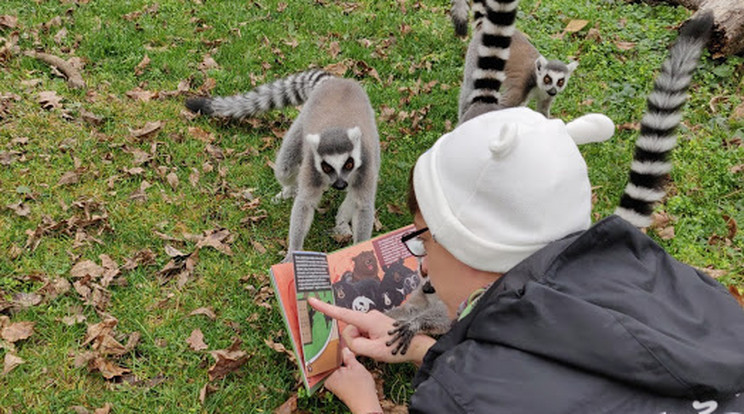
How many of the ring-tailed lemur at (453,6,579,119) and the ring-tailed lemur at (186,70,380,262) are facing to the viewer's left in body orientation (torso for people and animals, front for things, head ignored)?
0

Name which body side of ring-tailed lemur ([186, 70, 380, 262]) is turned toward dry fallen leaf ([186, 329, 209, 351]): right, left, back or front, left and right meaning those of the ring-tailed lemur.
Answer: front

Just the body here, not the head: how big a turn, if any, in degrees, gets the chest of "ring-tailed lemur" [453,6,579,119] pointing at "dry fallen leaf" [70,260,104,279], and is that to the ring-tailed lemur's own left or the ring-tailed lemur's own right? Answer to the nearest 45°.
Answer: approximately 90° to the ring-tailed lemur's own right

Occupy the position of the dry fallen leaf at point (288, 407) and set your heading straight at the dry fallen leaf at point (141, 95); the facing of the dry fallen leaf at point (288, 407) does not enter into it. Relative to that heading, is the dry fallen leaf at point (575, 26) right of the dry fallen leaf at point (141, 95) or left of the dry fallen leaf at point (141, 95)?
right

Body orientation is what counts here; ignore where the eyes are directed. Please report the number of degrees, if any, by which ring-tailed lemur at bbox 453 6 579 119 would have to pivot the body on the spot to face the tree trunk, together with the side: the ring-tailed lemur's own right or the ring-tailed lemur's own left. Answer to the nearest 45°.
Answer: approximately 90° to the ring-tailed lemur's own left

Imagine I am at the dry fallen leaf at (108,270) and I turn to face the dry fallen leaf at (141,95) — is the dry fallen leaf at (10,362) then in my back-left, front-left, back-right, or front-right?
back-left

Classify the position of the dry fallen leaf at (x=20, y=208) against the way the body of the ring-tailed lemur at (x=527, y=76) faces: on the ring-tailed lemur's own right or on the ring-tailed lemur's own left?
on the ring-tailed lemur's own right

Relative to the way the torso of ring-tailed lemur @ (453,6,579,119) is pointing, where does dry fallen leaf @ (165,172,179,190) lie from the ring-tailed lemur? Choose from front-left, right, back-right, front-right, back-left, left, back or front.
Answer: right

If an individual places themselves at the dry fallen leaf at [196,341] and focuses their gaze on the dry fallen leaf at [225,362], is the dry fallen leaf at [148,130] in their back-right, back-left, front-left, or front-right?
back-left

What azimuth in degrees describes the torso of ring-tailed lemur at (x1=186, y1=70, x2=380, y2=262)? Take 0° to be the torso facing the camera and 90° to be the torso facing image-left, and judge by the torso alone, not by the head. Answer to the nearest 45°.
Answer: approximately 0°

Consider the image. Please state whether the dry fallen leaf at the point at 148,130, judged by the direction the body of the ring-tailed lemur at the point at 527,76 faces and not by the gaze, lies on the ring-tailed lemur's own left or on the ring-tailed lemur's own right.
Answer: on the ring-tailed lemur's own right

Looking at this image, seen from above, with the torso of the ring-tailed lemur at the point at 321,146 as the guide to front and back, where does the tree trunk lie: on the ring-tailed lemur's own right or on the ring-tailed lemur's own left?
on the ring-tailed lemur's own left

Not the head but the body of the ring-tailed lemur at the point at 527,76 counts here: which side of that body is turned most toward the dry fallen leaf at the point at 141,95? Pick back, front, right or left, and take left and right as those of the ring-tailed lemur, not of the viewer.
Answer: back
